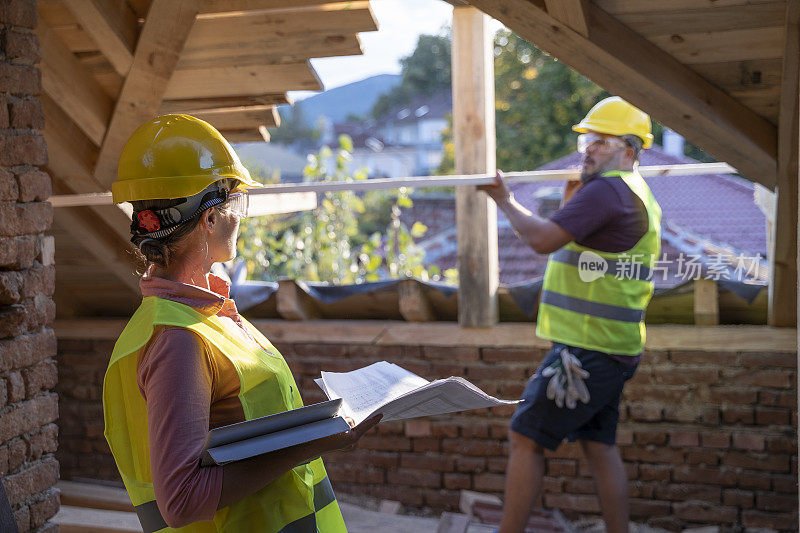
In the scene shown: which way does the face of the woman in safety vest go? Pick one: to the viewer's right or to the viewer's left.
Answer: to the viewer's right

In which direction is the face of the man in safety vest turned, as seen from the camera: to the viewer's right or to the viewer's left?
to the viewer's left

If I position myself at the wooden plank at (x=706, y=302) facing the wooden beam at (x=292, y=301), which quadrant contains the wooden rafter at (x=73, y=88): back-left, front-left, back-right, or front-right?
front-left

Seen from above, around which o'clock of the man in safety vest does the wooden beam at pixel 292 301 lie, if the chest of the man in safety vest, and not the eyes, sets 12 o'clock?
The wooden beam is roughly at 1 o'clock from the man in safety vest.

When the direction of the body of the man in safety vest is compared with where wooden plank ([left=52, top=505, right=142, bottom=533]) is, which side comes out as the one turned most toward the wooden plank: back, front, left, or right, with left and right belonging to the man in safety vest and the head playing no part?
front

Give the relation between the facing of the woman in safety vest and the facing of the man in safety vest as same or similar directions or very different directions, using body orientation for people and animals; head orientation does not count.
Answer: very different directions

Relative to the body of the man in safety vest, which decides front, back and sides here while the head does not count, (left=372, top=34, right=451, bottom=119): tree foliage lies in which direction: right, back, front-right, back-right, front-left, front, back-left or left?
right

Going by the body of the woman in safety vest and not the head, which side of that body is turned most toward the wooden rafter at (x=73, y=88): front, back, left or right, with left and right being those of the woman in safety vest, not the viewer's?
left

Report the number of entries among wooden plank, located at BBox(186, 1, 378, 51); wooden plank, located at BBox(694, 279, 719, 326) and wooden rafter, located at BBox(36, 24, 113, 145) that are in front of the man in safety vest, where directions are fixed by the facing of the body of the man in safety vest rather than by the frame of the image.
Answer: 2

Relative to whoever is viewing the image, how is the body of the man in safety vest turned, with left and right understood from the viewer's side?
facing to the left of the viewer

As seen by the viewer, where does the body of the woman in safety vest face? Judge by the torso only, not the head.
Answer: to the viewer's right

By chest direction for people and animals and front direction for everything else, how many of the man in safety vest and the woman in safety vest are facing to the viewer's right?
1

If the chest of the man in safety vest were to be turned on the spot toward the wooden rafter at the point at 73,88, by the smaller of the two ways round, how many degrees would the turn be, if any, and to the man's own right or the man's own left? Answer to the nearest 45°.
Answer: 0° — they already face it

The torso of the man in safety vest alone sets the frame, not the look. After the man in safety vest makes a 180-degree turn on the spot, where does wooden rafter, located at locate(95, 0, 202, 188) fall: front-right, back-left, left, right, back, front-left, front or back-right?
back

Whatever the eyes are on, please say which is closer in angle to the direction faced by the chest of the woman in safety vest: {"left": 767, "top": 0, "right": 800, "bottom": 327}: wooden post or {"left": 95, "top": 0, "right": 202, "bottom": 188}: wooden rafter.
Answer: the wooden post

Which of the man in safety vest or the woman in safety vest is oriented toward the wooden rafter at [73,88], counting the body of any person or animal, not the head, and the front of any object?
the man in safety vest
